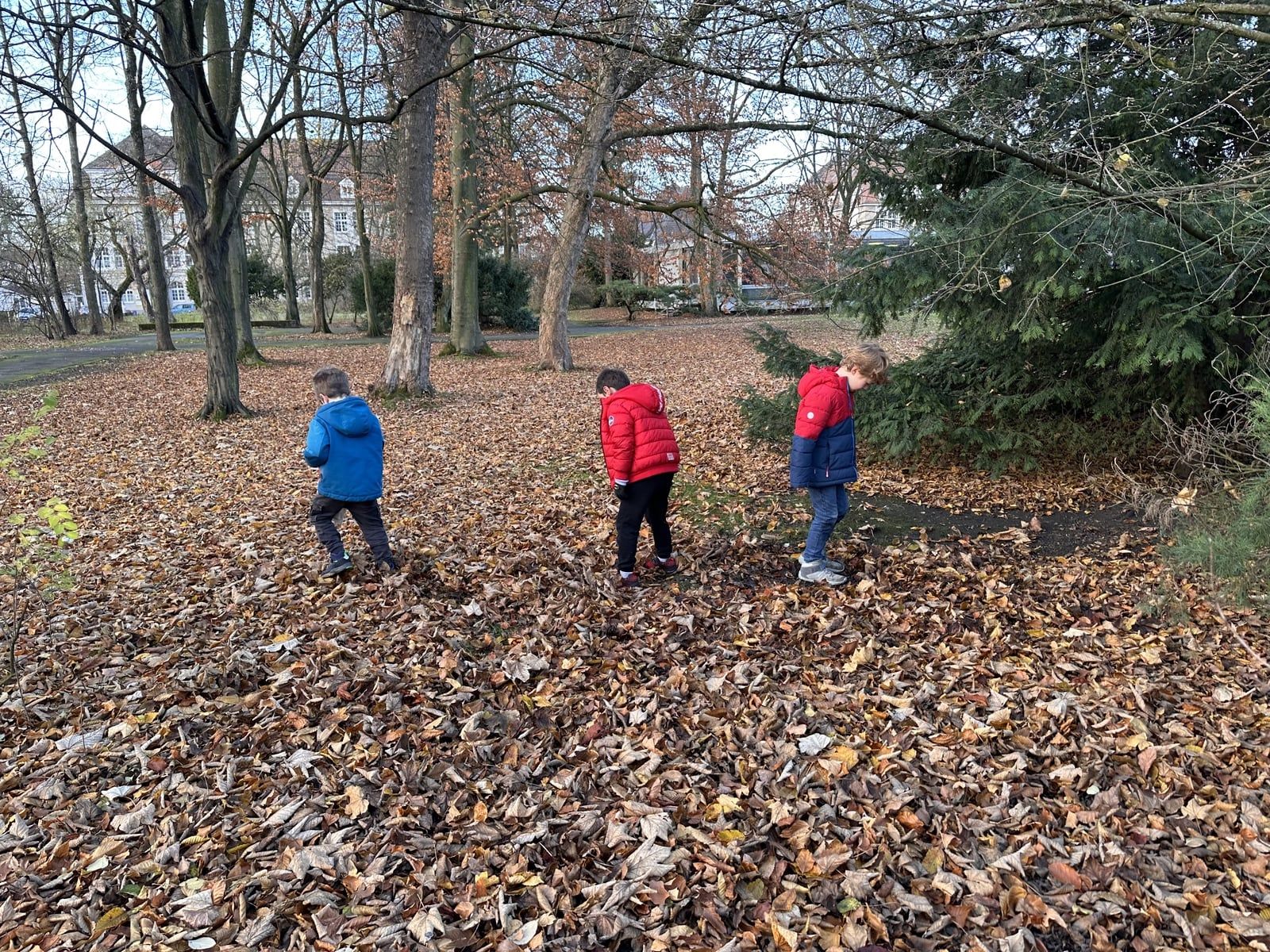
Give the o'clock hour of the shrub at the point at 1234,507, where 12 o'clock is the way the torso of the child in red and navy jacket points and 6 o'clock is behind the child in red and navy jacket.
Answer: The shrub is roughly at 12 o'clock from the child in red and navy jacket.

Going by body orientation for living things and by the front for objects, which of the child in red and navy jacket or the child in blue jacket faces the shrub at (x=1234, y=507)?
the child in red and navy jacket

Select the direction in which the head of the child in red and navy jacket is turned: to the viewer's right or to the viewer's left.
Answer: to the viewer's right

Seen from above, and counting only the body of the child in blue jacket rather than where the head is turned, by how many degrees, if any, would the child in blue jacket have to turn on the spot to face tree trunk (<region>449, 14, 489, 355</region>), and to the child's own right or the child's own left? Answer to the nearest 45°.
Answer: approximately 45° to the child's own right

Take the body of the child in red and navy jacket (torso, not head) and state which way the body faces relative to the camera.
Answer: to the viewer's right

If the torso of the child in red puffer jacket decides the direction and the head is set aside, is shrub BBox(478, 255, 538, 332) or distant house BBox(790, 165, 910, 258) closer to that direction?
the shrub

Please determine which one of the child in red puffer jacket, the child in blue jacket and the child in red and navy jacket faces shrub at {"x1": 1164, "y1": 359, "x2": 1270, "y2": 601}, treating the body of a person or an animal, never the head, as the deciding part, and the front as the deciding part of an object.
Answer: the child in red and navy jacket

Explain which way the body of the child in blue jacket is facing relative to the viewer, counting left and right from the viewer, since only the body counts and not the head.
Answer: facing away from the viewer and to the left of the viewer

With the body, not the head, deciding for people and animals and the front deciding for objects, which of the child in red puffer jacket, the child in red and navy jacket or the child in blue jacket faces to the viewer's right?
the child in red and navy jacket

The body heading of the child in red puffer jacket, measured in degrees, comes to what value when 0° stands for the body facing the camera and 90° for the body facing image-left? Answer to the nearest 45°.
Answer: approximately 135°

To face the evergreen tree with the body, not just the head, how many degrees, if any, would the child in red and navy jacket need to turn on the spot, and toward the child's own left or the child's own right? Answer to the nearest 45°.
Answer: approximately 45° to the child's own left

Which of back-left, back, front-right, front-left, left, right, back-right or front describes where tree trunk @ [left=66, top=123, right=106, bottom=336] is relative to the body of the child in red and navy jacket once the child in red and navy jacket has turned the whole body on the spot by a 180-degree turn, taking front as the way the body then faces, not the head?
front-right

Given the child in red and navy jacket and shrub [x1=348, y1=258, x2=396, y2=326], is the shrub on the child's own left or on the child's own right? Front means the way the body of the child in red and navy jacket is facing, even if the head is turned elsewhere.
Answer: on the child's own left
